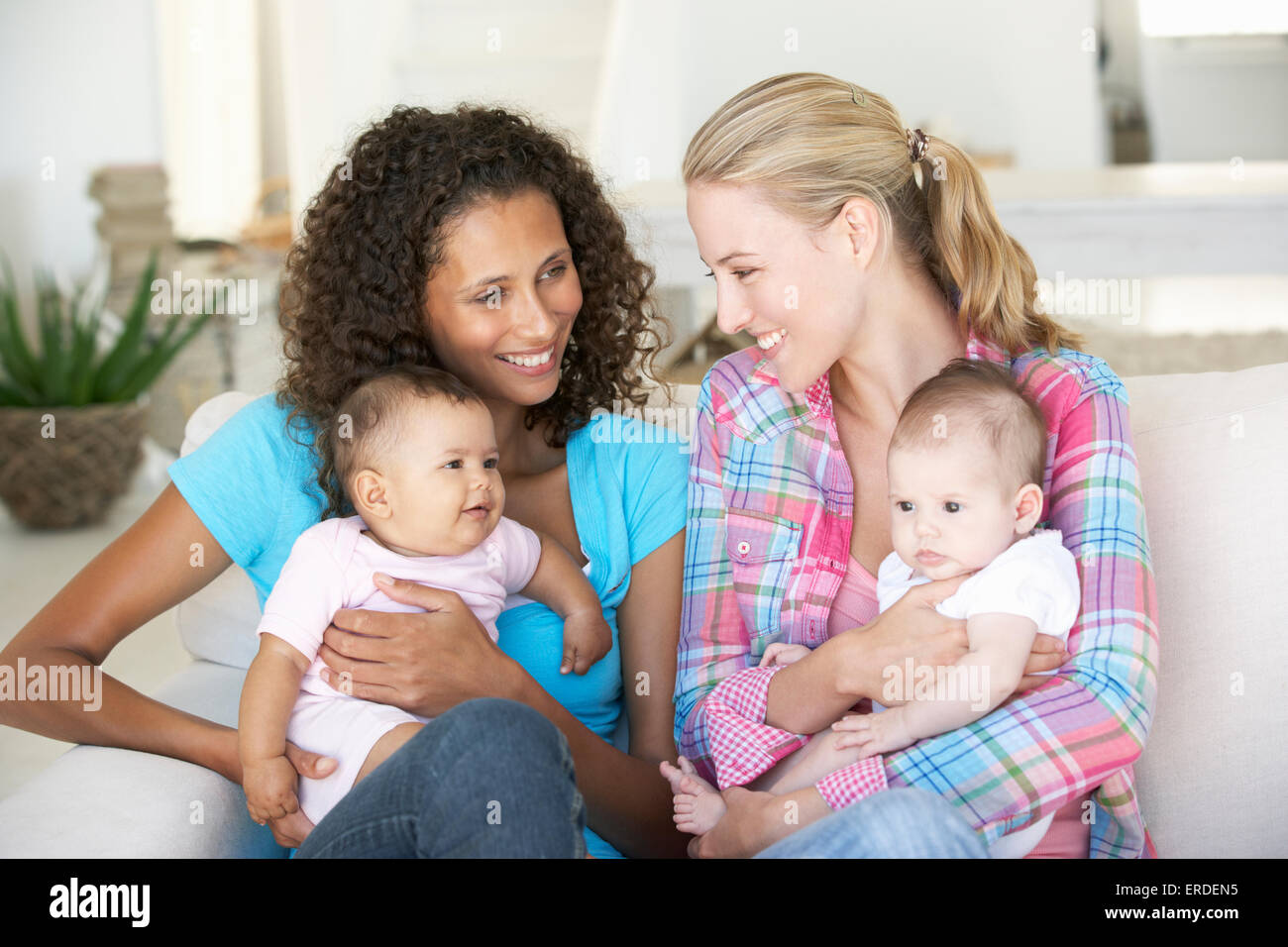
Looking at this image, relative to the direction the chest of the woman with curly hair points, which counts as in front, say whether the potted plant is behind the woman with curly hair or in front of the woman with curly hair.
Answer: behind

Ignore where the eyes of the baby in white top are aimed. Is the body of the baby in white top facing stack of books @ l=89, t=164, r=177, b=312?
no

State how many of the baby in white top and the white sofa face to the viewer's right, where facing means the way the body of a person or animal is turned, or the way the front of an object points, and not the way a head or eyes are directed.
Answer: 0

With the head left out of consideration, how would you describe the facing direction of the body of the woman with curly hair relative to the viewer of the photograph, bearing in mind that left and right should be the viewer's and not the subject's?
facing the viewer and to the right of the viewer

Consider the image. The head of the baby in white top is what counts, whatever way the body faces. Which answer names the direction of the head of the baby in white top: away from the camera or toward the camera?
toward the camera

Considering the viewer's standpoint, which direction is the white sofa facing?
facing the viewer

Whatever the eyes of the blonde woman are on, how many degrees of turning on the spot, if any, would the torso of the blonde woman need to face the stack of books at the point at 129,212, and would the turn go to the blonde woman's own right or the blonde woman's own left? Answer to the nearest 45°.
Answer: approximately 90° to the blonde woman's own right

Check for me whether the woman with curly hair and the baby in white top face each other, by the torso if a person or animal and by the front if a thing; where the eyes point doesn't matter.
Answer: no

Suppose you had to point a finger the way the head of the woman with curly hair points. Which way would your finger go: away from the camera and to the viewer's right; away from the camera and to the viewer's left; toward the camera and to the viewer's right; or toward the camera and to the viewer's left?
toward the camera and to the viewer's right

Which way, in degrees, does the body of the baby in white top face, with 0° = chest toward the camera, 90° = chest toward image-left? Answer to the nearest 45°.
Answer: approximately 45°
